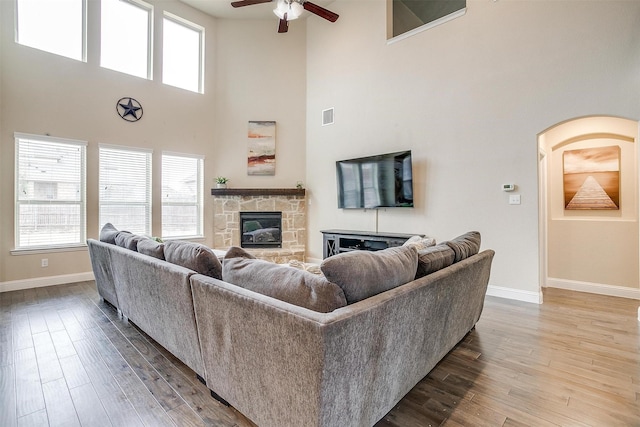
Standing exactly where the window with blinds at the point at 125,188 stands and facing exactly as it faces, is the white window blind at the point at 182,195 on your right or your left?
on your left

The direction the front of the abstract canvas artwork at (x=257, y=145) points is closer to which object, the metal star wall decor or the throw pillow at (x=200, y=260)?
the throw pillow

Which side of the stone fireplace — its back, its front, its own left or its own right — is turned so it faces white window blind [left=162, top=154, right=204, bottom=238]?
right

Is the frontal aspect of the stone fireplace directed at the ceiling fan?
yes

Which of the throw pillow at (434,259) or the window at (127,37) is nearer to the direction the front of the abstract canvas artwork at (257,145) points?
the throw pillow

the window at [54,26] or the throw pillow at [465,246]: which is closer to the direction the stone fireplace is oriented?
the throw pillow

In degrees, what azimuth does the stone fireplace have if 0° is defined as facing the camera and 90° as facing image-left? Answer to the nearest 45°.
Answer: approximately 0°

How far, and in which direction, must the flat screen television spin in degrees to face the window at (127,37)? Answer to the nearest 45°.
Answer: approximately 45° to its right

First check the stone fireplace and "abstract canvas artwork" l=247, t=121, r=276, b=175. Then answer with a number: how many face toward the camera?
2
